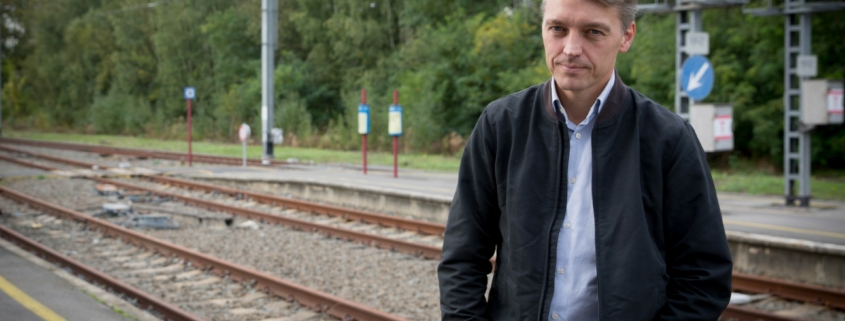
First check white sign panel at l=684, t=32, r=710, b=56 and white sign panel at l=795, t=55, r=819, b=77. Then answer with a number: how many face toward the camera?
2

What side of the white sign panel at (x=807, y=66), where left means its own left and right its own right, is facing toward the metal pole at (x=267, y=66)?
right

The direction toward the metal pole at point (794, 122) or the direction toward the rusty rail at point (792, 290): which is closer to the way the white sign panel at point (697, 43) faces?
the rusty rail

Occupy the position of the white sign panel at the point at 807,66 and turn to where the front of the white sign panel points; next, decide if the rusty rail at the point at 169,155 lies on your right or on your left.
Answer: on your right

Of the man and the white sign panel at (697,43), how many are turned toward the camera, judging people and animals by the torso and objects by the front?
2

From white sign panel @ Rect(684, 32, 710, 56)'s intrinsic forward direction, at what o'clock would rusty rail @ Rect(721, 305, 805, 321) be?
The rusty rail is roughly at 12 o'clock from the white sign panel.

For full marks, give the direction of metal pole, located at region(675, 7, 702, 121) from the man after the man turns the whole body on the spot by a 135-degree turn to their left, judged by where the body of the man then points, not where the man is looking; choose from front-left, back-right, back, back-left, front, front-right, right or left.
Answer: front-left

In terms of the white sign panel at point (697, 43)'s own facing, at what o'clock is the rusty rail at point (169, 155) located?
The rusty rail is roughly at 4 o'clock from the white sign panel.

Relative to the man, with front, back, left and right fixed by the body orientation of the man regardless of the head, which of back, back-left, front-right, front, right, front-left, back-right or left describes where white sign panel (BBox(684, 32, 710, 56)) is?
back
